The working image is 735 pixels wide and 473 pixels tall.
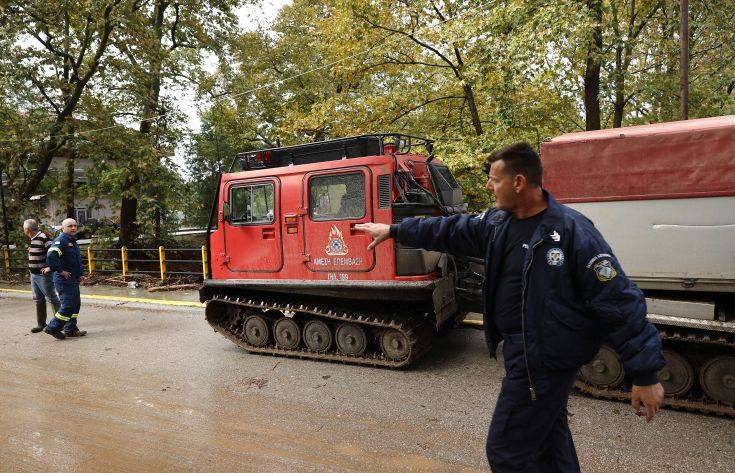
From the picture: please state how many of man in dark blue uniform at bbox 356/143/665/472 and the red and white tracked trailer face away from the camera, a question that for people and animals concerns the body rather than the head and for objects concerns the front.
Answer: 0

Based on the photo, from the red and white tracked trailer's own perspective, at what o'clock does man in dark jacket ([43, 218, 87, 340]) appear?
The man in dark jacket is roughly at 12 o'clock from the red and white tracked trailer.

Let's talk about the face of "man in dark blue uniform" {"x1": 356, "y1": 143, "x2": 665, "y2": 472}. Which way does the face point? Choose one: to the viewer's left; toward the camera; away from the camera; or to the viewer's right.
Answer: to the viewer's left

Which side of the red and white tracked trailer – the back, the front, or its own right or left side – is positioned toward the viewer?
left

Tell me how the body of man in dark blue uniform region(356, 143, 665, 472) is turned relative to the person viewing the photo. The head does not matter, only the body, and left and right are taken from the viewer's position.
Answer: facing the viewer and to the left of the viewer

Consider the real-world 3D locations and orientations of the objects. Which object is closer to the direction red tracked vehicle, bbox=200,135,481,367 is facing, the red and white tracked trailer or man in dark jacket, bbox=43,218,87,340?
the man in dark jacket

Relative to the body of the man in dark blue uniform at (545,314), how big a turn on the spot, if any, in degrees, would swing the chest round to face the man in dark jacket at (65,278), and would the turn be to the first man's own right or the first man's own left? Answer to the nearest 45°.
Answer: approximately 90° to the first man's own right

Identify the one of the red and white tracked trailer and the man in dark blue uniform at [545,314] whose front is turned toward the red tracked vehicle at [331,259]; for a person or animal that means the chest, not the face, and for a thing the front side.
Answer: the red and white tracked trailer

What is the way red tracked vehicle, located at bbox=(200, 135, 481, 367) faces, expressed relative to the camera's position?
facing away from the viewer and to the left of the viewer

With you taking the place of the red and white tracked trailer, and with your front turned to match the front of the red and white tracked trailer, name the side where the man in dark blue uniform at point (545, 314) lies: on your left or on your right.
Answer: on your left
